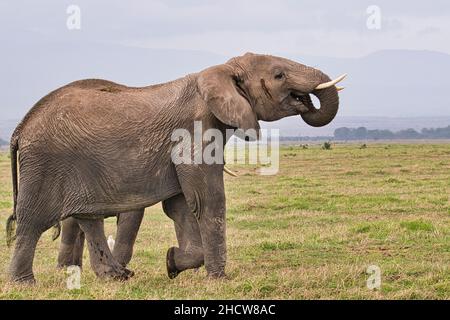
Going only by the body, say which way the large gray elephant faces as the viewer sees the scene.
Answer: to the viewer's right

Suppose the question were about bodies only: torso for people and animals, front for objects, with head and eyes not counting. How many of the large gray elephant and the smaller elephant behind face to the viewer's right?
2

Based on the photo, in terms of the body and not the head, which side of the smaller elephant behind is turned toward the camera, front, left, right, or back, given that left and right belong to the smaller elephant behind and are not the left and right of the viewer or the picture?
right
